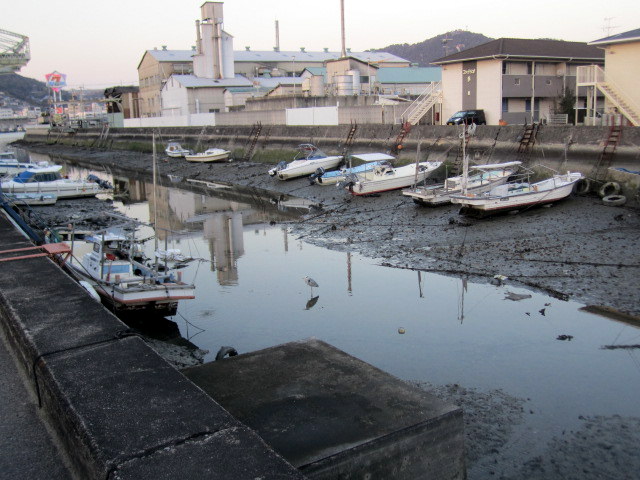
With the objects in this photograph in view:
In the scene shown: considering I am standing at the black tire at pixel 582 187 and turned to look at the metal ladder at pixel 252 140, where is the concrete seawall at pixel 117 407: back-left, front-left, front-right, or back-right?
back-left

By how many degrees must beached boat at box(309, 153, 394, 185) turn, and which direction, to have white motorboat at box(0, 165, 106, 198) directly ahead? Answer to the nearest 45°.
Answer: approximately 135° to its left

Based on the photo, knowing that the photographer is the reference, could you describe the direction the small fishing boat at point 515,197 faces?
facing away from the viewer and to the right of the viewer

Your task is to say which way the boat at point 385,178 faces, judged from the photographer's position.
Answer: facing away from the viewer and to the right of the viewer

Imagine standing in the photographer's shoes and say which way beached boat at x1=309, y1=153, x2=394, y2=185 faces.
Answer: facing away from the viewer and to the right of the viewer

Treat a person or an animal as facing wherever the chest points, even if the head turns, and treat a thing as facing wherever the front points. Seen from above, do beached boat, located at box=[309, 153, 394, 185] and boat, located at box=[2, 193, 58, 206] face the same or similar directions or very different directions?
very different directions

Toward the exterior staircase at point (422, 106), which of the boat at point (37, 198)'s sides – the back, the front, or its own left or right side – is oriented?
back

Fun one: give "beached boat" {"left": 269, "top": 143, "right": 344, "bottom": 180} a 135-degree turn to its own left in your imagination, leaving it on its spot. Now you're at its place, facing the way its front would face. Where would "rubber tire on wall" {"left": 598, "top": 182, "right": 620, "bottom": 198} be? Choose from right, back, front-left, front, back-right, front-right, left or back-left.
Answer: back-left

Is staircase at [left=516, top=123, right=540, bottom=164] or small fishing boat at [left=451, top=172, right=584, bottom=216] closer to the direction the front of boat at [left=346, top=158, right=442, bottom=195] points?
the staircase

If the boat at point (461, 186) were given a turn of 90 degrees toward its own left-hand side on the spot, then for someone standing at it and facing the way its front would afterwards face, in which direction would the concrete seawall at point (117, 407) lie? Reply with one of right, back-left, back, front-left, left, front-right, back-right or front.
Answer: back-left

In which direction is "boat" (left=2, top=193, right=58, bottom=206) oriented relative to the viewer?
to the viewer's left

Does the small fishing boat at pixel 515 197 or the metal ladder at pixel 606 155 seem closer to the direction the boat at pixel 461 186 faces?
the metal ladder
